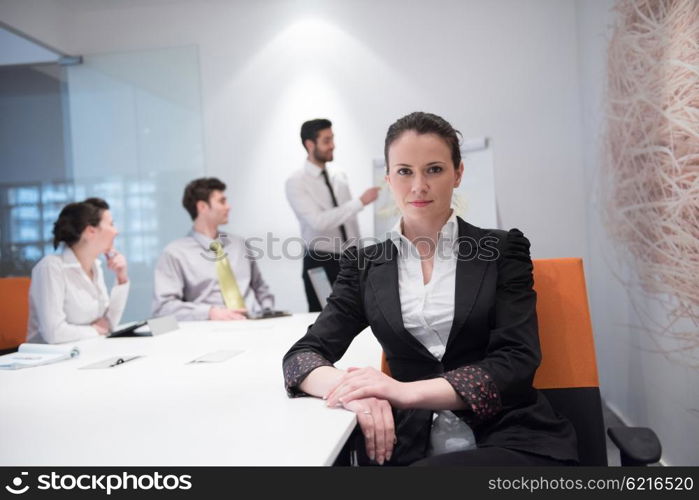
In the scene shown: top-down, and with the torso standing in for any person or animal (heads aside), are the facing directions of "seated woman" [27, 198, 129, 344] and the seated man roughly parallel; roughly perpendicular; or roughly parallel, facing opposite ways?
roughly parallel

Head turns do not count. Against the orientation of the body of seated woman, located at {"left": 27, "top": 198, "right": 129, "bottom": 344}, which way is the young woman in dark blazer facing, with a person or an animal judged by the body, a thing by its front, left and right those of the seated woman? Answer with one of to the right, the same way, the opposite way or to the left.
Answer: to the right

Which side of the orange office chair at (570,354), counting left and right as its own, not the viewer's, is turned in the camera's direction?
front

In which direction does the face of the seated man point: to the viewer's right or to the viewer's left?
to the viewer's right

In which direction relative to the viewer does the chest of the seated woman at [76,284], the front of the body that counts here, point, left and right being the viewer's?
facing the viewer and to the right of the viewer

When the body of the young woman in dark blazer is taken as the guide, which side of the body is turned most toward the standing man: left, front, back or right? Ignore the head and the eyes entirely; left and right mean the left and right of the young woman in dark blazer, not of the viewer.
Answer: back

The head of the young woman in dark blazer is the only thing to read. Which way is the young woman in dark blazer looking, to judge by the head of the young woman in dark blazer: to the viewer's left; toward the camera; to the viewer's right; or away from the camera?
toward the camera

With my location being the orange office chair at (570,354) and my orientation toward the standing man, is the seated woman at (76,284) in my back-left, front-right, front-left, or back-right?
front-left

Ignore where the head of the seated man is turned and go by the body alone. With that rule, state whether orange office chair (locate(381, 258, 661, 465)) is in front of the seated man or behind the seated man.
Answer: in front

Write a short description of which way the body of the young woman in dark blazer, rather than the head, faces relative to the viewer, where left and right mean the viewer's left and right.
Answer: facing the viewer
